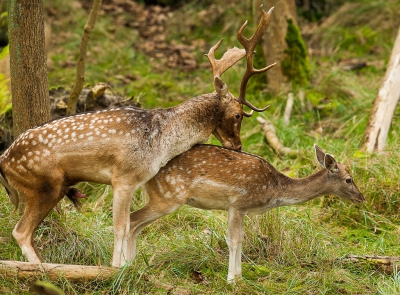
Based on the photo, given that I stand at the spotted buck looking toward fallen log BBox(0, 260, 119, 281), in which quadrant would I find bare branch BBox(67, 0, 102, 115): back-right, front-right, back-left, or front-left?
back-right

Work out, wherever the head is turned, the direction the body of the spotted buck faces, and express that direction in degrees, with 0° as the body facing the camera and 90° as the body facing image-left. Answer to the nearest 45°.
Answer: approximately 270°

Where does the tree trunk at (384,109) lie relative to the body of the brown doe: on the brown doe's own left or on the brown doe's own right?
on the brown doe's own left

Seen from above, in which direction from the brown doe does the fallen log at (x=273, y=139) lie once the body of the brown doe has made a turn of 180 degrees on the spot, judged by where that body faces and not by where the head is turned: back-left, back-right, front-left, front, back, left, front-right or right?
right

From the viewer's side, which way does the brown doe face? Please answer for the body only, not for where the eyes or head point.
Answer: to the viewer's right

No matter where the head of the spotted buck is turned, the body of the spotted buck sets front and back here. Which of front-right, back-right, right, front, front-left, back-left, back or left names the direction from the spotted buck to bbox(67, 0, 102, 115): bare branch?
left

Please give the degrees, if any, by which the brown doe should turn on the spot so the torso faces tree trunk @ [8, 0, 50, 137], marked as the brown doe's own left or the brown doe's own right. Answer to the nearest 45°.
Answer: approximately 180°

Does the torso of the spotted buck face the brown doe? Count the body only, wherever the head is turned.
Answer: yes

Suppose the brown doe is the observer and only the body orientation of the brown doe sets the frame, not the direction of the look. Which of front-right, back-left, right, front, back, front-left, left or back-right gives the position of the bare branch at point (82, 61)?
back-left

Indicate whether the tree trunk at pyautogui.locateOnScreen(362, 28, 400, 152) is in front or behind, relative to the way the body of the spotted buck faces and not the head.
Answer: in front

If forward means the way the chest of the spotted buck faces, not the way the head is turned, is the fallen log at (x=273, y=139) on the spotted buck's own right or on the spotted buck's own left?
on the spotted buck's own left
